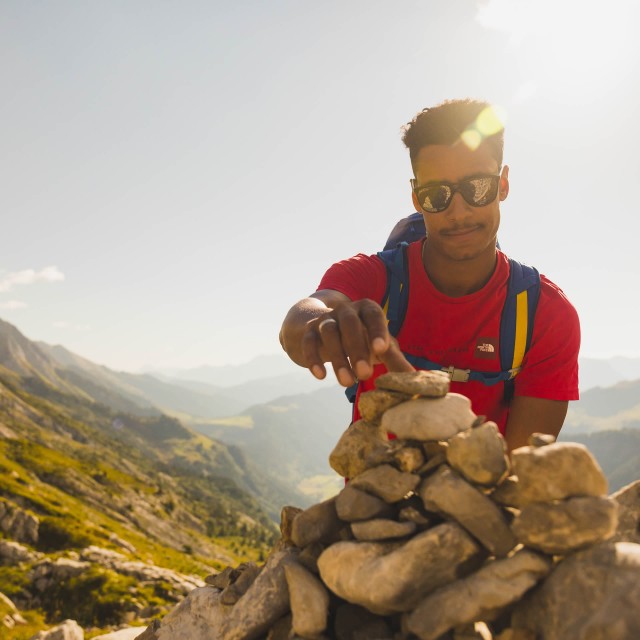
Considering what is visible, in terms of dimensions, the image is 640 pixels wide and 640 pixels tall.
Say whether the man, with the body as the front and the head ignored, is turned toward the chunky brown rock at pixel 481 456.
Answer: yes

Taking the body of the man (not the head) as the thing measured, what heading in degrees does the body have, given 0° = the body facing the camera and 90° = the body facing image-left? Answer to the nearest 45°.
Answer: approximately 0°

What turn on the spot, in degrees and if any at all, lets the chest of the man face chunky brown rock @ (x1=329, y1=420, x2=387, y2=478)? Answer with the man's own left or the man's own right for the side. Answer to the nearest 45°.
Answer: approximately 45° to the man's own right
